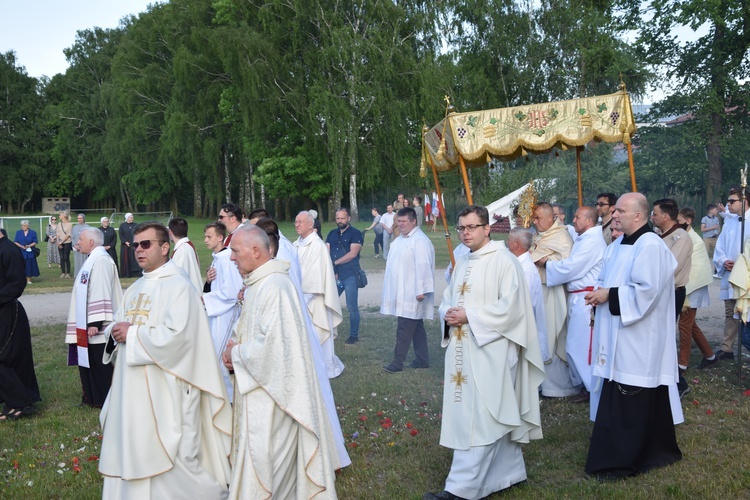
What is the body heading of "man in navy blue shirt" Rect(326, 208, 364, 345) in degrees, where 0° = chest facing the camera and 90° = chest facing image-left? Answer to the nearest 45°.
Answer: approximately 45°

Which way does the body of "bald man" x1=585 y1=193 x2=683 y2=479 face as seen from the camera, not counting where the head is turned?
to the viewer's left

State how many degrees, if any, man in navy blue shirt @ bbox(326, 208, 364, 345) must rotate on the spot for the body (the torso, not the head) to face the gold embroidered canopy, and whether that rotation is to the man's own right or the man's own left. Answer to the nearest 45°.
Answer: approximately 90° to the man's own left

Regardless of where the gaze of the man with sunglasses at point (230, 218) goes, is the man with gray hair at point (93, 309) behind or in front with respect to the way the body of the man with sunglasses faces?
in front

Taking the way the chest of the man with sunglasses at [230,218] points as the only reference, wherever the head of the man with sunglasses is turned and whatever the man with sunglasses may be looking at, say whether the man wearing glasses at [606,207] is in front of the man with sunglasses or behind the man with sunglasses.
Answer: behind
